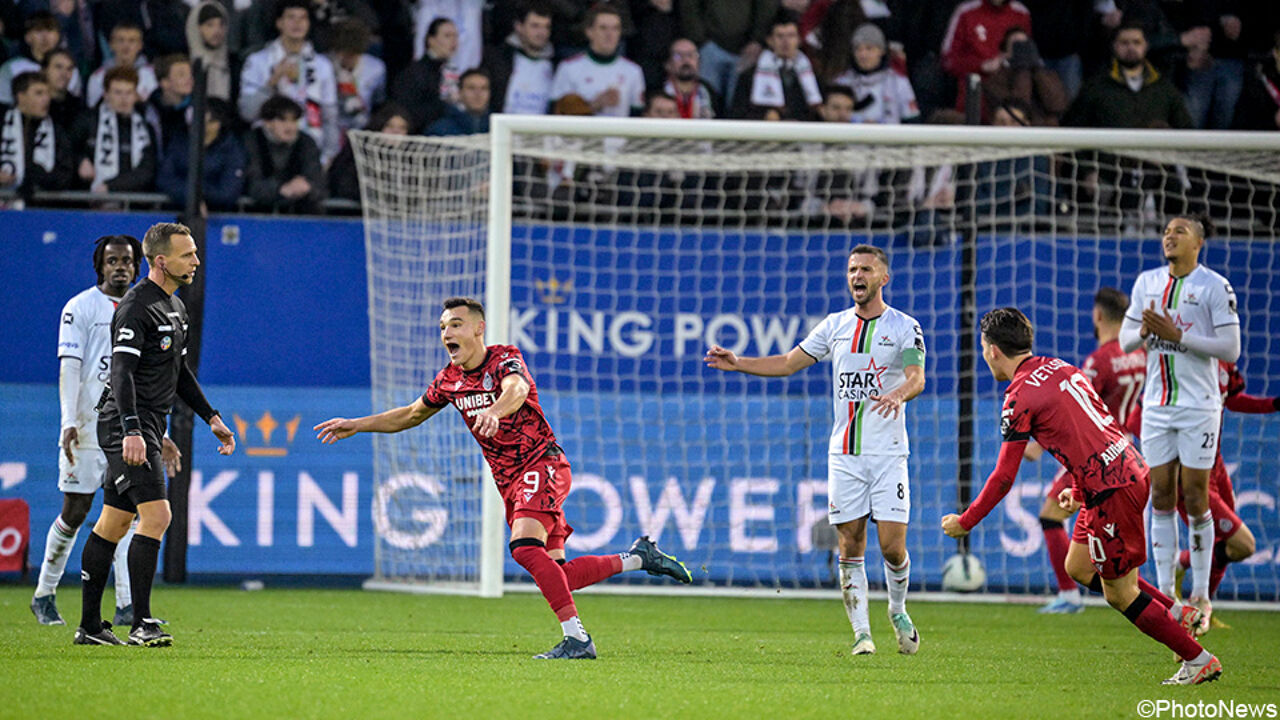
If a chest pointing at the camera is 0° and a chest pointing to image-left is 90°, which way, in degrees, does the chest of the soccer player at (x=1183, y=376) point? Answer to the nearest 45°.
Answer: approximately 45°

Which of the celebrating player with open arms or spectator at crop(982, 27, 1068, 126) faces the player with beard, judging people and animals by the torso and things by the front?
the spectator

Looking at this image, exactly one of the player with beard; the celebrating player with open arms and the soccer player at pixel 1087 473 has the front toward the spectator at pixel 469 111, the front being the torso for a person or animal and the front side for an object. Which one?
the soccer player

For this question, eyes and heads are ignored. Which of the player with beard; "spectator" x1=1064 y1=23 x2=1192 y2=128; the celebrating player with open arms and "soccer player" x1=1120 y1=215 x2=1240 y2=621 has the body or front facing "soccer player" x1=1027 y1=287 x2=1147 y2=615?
the spectator

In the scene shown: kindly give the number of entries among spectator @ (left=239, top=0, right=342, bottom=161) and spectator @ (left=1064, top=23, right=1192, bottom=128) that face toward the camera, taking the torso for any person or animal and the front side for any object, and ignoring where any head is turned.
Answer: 2

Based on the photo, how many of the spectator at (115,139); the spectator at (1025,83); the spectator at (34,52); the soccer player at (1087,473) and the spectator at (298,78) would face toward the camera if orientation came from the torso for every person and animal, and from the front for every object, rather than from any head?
4

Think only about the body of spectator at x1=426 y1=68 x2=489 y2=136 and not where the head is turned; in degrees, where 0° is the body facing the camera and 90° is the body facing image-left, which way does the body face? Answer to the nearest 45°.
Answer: approximately 0°

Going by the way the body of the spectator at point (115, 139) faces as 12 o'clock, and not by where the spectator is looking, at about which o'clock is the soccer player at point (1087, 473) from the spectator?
The soccer player is roughly at 11 o'clock from the spectator.

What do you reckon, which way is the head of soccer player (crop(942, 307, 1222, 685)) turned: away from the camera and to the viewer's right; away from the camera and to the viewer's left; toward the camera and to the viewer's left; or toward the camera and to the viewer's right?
away from the camera and to the viewer's left
